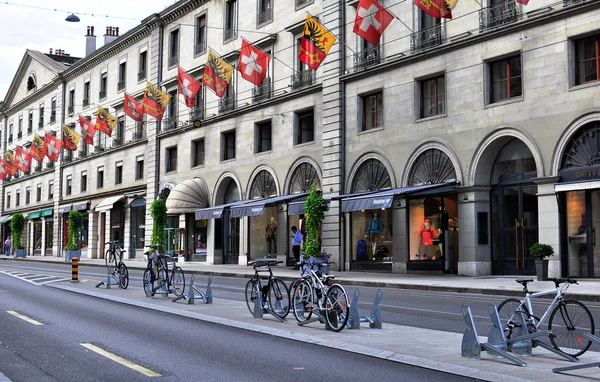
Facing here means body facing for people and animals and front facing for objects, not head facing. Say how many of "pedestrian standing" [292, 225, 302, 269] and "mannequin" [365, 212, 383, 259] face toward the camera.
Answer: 1

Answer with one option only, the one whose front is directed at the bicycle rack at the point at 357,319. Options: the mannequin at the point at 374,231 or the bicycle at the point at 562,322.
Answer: the mannequin

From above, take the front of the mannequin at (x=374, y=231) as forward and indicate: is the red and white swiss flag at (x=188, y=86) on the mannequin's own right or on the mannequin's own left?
on the mannequin's own right

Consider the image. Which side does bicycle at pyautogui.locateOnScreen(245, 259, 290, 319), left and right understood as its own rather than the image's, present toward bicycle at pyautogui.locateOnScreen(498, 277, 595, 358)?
front

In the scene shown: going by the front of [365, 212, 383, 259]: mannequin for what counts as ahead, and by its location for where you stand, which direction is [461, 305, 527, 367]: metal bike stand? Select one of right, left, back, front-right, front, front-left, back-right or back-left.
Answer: front

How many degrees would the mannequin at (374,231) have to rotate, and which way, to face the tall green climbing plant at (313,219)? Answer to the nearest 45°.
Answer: approximately 90° to its right

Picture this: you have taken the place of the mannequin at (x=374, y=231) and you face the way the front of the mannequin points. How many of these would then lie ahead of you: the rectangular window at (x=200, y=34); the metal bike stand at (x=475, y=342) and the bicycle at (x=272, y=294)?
2

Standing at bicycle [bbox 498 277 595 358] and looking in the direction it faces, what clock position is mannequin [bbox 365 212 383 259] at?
The mannequin is roughly at 7 o'clock from the bicycle.

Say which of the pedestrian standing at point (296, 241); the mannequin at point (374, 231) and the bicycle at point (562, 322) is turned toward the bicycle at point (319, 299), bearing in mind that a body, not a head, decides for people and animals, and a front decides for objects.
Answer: the mannequin

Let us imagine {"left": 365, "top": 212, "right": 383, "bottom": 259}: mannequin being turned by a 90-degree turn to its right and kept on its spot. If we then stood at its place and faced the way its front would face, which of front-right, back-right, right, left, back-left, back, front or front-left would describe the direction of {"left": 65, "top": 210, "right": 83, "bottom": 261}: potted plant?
front-right
